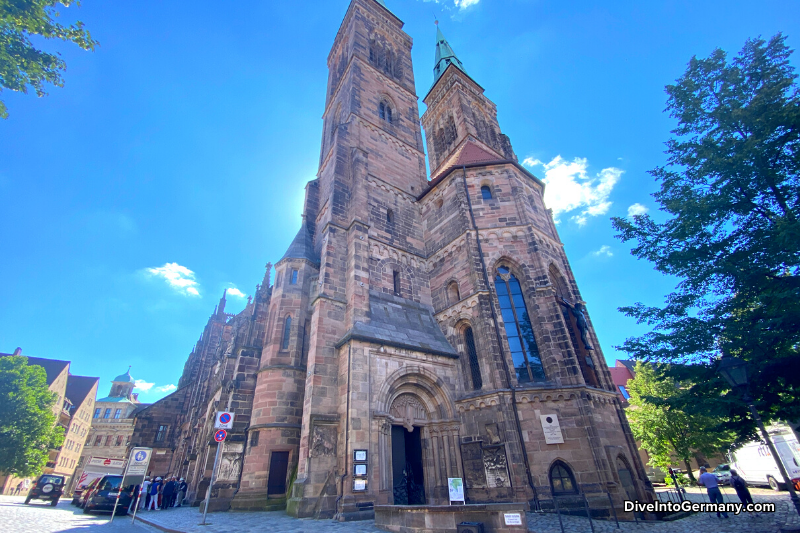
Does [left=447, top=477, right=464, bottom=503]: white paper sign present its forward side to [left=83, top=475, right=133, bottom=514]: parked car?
no

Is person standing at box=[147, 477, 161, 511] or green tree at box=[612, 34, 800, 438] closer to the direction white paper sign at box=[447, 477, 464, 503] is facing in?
the green tree

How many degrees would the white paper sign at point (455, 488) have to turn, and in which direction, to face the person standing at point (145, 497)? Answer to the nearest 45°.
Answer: approximately 135° to its right

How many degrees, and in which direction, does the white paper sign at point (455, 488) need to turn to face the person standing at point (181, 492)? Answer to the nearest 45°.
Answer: approximately 135° to its right

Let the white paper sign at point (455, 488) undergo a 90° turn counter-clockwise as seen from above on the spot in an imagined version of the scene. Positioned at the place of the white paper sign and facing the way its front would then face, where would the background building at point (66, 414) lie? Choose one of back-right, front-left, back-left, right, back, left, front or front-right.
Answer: back-left

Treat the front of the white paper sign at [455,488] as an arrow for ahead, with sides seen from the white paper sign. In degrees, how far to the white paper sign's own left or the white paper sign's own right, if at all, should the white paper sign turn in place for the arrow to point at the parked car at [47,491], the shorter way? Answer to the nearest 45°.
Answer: approximately 90° to the white paper sign's own right

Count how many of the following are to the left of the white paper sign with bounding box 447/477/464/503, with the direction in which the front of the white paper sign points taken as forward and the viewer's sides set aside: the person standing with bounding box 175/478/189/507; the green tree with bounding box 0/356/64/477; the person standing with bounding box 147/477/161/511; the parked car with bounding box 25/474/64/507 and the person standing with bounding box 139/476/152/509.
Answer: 0

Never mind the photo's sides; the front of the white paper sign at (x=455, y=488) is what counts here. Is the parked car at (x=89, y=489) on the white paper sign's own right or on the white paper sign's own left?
on the white paper sign's own right

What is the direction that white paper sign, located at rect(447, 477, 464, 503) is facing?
toward the camera

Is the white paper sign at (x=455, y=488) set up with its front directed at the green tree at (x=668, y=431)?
no

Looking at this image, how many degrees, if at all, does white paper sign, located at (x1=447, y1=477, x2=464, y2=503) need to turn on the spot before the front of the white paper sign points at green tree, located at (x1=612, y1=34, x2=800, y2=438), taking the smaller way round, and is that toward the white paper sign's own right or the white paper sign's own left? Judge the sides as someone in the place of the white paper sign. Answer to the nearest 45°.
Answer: approximately 90° to the white paper sign's own left
